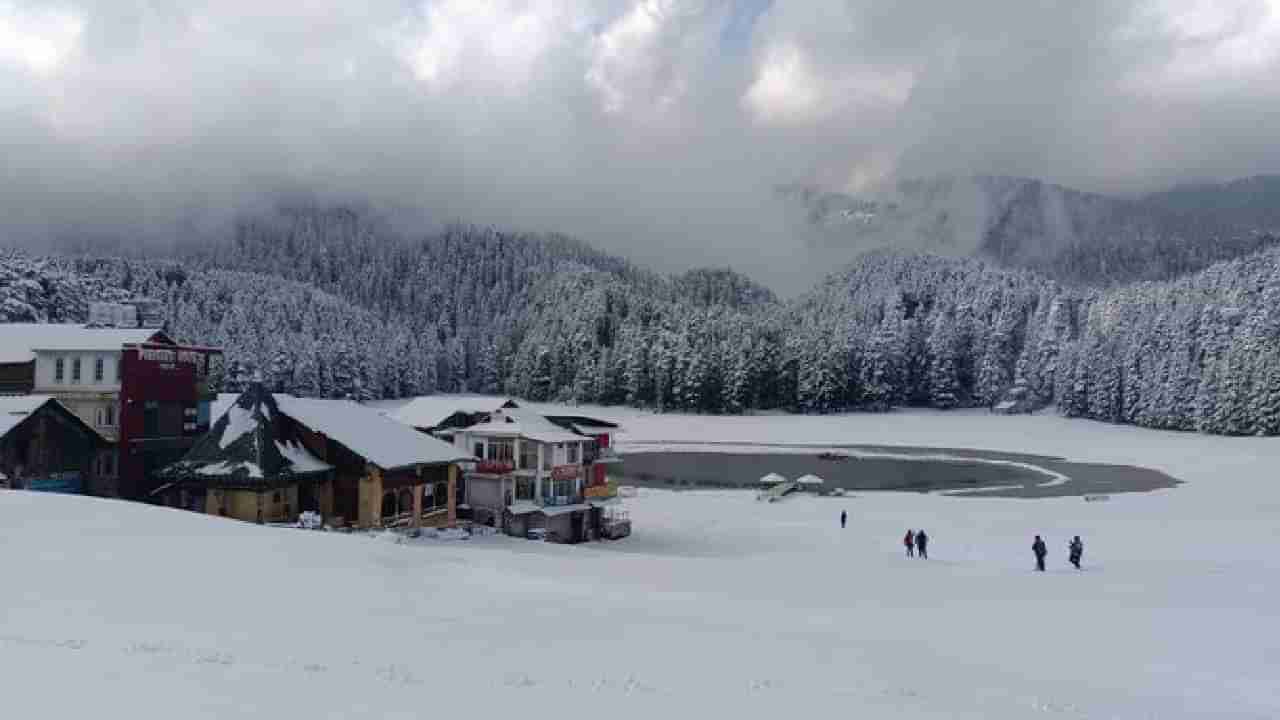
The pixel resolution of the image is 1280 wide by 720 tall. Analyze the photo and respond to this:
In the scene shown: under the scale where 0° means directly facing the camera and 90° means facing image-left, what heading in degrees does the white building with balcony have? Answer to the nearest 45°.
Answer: approximately 315°
